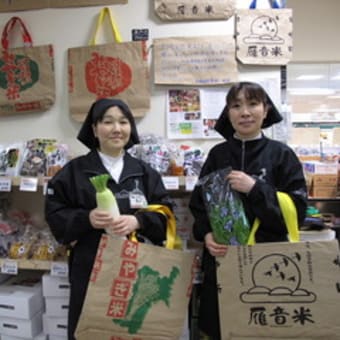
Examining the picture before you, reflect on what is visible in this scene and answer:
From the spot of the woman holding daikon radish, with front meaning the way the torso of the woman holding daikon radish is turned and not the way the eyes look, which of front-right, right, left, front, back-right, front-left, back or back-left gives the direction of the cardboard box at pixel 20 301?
back-right
